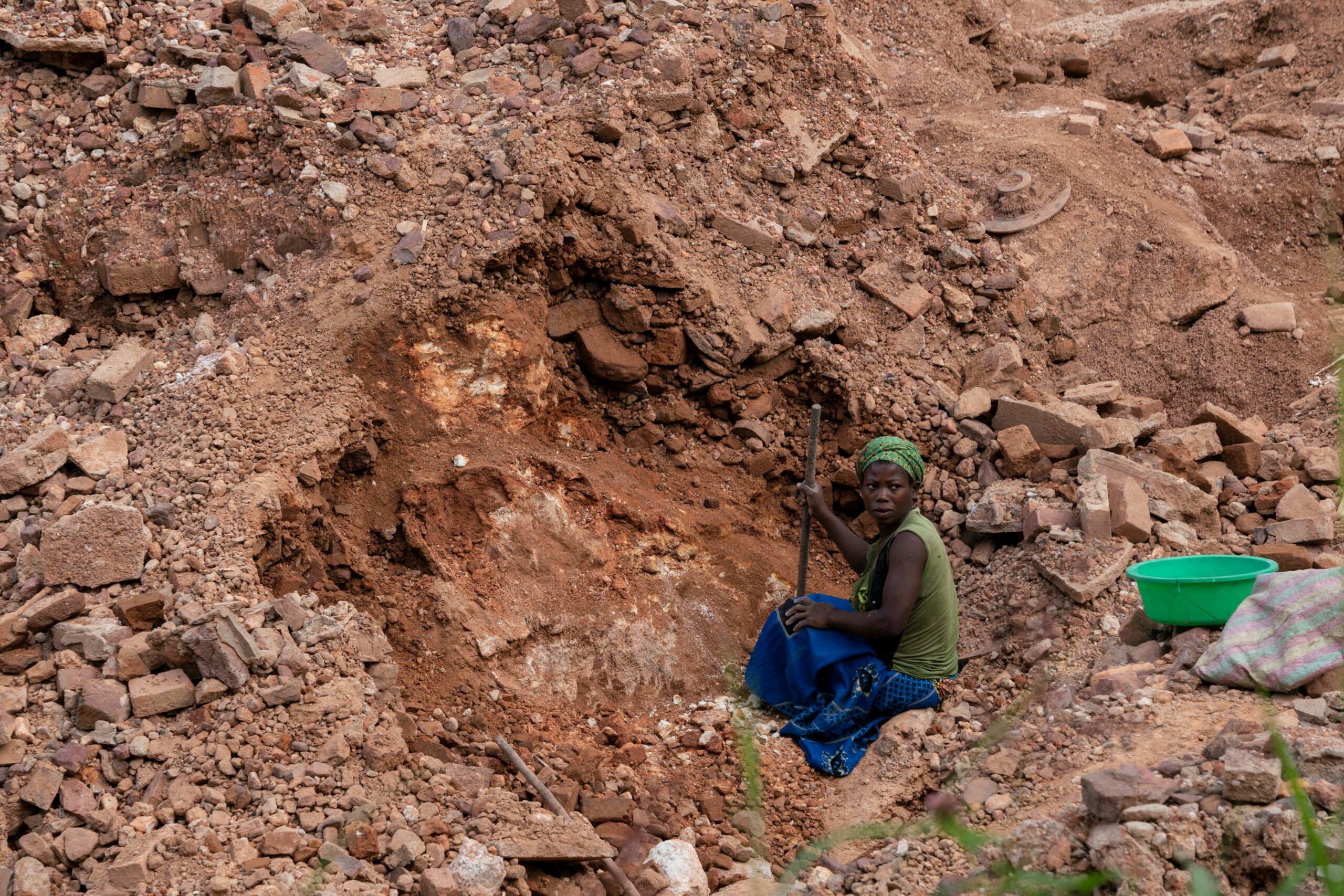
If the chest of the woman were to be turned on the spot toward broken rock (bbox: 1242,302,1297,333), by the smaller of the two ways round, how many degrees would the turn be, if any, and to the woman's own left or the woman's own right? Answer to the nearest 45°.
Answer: approximately 135° to the woman's own right

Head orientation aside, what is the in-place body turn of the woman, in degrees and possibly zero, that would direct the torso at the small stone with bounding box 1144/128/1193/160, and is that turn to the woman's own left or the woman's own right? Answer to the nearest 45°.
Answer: approximately 90° to the woman's own right

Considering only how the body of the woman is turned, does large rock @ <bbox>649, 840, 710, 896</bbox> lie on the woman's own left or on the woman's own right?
on the woman's own left

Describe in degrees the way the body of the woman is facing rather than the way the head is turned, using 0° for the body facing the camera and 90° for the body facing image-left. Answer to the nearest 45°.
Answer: approximately 90°

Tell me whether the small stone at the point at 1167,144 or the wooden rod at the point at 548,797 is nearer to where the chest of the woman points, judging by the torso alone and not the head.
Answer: the wooden rod

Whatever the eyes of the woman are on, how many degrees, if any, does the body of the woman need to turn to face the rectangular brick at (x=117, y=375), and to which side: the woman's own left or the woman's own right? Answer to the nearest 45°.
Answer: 0° — they already face it

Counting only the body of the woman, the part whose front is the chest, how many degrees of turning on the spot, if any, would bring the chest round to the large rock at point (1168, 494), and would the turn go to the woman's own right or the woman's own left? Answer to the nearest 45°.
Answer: approximately 135° to the woman's own right

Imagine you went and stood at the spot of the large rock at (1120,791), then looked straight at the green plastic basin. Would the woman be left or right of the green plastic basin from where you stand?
left

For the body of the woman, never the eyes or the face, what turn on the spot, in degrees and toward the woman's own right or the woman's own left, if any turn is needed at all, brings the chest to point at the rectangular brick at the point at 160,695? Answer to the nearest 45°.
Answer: approximately 45° to the woman's own left
